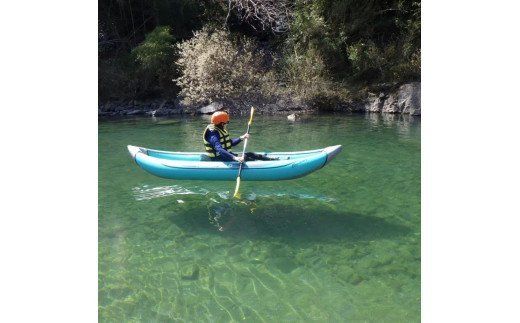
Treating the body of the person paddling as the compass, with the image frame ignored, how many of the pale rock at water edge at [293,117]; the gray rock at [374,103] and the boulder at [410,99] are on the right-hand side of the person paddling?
0

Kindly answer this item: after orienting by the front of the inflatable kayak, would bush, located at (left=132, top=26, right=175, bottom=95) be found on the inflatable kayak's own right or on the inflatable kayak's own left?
on the inflatable kayak's own left

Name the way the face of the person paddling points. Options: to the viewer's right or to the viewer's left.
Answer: to the viewer's right

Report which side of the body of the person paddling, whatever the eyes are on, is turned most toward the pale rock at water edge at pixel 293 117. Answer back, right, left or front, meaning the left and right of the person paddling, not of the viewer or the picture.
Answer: left

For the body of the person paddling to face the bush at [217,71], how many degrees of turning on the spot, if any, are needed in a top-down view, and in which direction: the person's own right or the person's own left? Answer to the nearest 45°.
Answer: approximately 90° to the person's own left

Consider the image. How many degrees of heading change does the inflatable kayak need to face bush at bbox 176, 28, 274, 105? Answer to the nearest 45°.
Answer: approximately 90° to its left

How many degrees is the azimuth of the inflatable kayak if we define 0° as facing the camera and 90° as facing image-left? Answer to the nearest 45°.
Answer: approximately 270°

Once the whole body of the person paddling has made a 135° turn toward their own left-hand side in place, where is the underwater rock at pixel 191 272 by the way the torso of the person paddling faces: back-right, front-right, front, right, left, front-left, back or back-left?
back-left

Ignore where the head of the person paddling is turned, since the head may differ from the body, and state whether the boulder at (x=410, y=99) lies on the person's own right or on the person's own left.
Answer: on the person's own left

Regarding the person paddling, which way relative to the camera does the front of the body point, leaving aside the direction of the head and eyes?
to the viewer's right

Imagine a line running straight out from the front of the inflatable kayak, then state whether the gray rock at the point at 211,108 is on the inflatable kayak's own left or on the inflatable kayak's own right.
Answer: on the inflatable kayak's own left

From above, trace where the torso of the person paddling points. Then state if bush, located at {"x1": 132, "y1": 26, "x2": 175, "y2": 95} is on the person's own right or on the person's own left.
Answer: on the person's own left

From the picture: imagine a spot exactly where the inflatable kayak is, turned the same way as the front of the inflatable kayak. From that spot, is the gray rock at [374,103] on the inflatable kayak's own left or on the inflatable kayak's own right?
on the inflatable kayak's own left

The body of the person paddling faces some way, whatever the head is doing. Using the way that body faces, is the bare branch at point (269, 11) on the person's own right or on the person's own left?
on the person's own left
